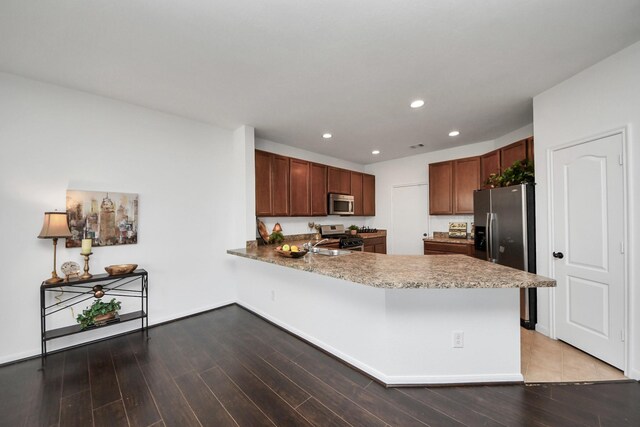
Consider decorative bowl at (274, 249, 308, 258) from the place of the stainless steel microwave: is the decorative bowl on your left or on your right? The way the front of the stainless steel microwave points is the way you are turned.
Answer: on your right

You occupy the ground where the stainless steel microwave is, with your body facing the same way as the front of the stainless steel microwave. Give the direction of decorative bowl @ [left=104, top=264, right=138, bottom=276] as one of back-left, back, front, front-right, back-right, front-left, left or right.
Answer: right

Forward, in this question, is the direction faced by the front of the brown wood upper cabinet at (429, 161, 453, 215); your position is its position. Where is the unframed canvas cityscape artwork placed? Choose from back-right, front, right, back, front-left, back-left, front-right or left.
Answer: front-right

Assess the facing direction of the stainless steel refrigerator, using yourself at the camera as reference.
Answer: facing the viewer and to the left of the viewer

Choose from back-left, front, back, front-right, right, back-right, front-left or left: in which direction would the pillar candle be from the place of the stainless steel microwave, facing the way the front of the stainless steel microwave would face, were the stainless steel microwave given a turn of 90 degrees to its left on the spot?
back

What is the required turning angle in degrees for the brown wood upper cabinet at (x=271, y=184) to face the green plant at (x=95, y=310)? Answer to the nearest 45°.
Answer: approximately 90° to its right

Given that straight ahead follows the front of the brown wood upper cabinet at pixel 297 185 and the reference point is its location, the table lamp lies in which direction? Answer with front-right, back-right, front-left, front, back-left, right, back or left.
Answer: right

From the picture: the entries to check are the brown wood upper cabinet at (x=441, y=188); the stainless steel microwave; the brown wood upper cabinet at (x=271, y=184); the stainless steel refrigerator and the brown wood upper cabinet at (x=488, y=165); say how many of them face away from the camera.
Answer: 0

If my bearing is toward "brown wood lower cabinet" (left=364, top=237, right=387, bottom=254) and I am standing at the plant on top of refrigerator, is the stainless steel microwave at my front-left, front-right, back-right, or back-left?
front-left

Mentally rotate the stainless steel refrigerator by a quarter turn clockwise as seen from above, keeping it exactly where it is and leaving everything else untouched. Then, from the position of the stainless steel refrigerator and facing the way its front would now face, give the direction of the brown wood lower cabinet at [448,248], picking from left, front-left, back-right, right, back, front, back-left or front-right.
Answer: front

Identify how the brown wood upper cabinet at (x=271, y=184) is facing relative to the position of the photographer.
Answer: facing the viewer and to the right of the viewer

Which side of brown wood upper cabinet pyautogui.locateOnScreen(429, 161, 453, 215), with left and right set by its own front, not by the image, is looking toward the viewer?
front

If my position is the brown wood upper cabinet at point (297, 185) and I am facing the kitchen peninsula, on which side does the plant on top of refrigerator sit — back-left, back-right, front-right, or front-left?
front-left

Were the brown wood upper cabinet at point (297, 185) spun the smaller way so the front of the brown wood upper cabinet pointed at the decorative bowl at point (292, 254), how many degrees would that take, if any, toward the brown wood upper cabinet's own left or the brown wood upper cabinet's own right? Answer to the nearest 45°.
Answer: approximately 45° to the brown wood upper cabinet's own right

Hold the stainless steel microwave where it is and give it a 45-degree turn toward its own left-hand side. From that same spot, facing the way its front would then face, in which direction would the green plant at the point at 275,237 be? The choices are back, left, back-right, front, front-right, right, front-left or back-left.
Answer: back-right

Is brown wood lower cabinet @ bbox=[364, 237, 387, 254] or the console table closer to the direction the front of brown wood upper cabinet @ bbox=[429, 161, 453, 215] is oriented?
the console table
